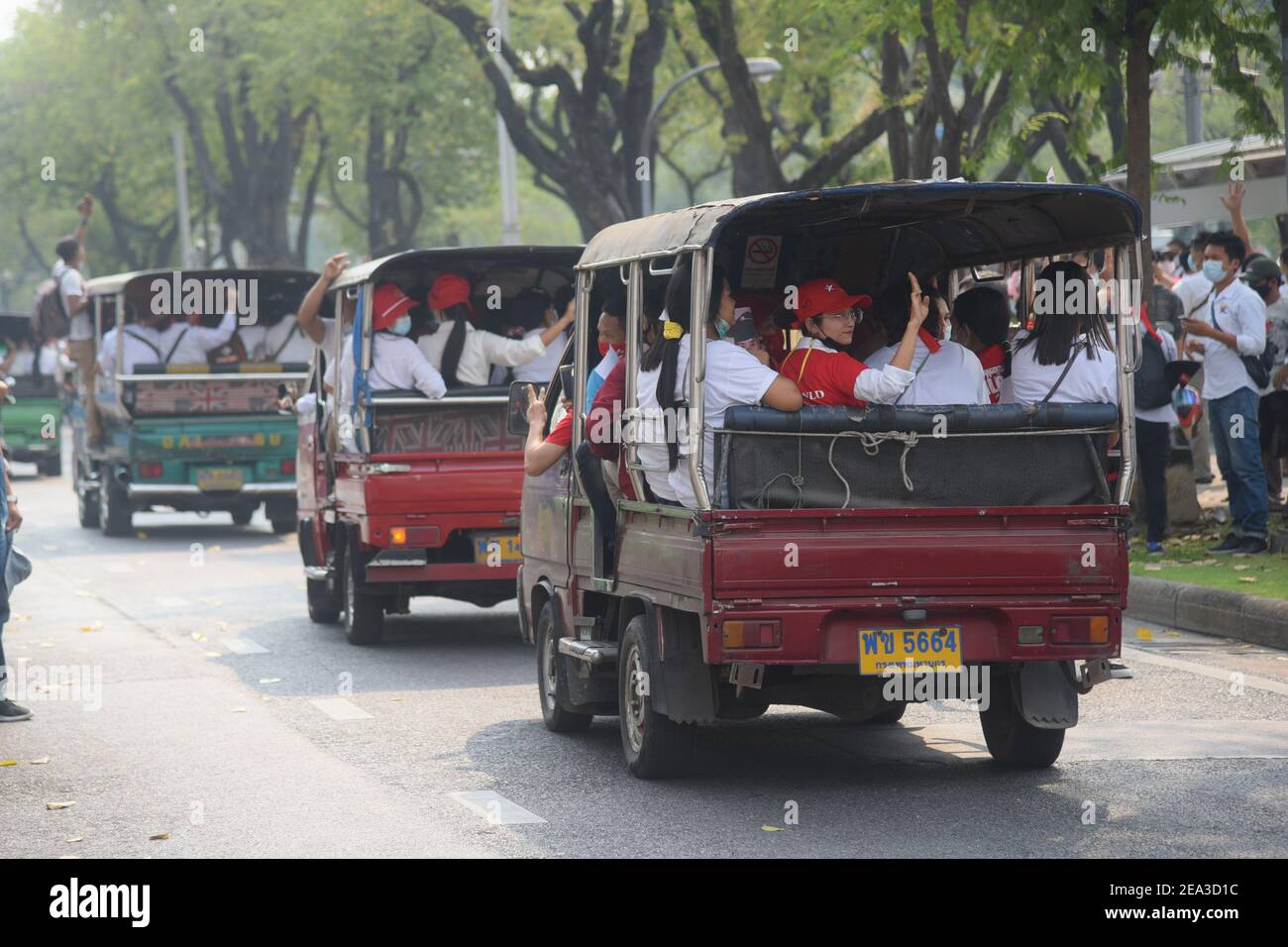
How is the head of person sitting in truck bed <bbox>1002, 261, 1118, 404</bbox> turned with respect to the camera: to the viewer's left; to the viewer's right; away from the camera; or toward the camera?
away from the camera

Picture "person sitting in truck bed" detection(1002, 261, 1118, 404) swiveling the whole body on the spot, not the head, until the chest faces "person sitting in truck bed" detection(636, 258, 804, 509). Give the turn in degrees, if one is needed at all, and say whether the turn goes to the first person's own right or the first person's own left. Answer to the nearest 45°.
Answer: approximately 135° to the first person's own left

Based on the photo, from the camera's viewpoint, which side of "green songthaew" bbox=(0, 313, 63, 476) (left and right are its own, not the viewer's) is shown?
back

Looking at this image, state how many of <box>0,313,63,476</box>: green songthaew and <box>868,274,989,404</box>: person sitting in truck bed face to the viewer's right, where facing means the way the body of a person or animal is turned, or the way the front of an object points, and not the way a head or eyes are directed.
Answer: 0

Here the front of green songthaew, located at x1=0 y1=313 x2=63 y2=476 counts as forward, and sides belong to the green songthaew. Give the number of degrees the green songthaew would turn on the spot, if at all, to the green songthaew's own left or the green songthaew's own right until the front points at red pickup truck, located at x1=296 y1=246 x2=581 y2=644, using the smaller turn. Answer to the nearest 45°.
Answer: approximately 180°

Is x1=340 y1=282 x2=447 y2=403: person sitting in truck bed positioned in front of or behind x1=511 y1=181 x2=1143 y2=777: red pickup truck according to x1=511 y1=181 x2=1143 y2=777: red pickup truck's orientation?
in front

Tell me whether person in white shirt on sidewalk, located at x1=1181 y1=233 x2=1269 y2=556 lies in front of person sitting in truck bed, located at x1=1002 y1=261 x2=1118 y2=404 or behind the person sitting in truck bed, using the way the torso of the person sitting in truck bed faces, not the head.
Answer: in front

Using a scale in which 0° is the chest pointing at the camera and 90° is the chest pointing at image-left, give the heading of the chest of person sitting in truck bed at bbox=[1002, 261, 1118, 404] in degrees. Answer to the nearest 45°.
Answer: approximately 180°

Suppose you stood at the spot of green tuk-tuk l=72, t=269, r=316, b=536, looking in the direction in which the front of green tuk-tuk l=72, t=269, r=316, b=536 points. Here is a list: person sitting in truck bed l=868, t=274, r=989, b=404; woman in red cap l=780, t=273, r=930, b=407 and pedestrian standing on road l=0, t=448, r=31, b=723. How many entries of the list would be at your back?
3
